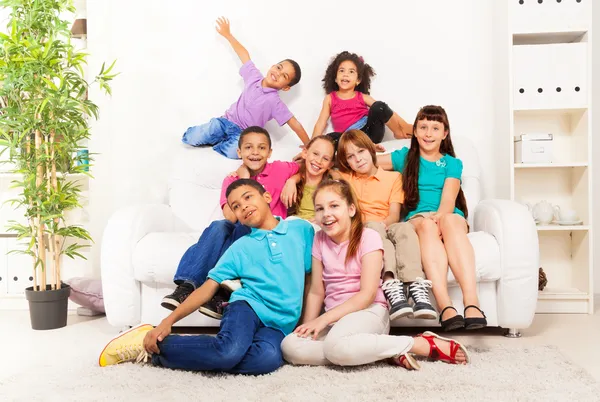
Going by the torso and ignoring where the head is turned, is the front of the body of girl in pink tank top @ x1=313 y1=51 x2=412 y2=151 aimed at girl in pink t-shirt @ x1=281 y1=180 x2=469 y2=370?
yes

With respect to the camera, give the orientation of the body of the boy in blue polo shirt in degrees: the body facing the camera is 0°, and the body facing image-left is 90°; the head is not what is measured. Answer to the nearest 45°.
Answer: approximately 0°

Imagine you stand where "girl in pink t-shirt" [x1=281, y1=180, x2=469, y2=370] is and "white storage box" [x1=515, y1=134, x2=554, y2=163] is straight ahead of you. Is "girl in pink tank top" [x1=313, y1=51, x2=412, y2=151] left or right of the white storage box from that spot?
left

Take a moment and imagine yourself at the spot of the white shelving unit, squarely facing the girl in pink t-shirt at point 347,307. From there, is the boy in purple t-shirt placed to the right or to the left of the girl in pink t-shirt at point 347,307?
right

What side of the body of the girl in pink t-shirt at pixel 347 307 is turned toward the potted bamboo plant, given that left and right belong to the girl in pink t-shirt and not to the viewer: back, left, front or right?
right
